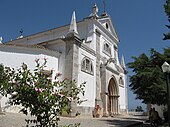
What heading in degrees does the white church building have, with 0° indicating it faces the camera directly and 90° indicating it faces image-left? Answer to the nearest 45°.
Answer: approximately 315°

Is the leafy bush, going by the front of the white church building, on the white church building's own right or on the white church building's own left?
on the white church building's own right
